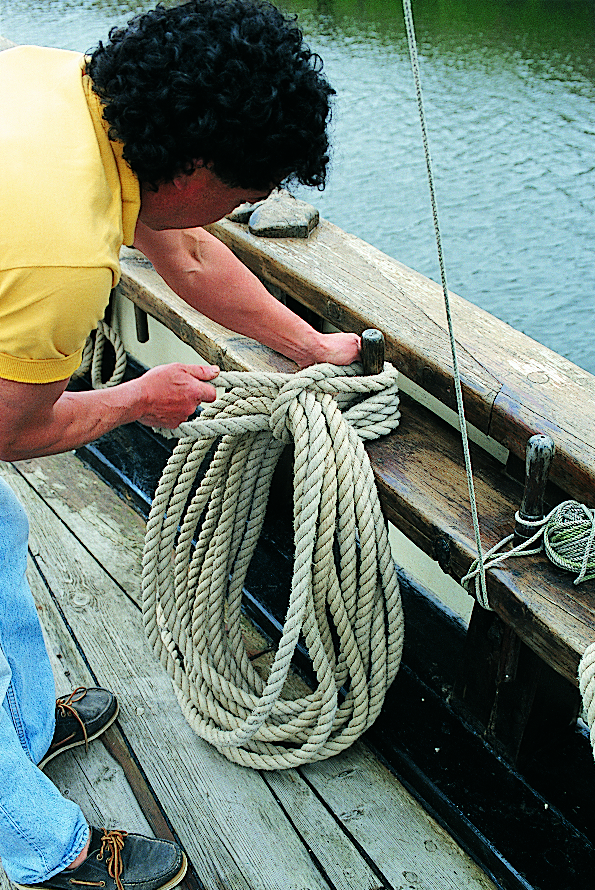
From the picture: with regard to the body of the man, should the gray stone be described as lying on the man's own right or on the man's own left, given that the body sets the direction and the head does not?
on the man's own left

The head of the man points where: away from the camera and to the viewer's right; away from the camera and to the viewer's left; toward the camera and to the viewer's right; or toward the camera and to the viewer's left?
away from the camera and to the viewer's right

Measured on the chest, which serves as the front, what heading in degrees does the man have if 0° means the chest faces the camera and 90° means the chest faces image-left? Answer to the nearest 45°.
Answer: approximately 270°
